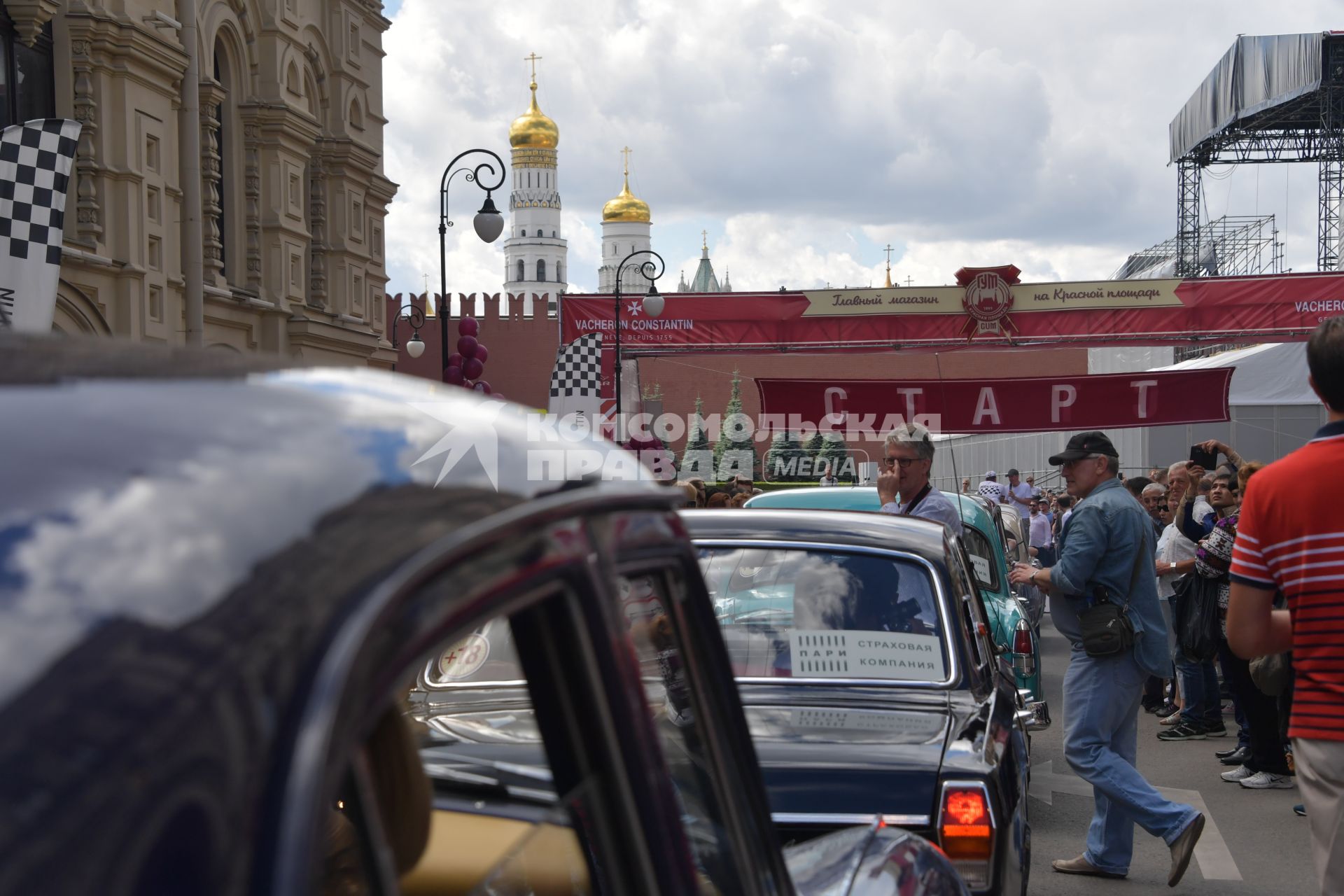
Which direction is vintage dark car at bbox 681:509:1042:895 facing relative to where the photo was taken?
away from the camera

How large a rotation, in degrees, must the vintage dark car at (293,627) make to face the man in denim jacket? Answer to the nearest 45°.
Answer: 0° — it already faces them

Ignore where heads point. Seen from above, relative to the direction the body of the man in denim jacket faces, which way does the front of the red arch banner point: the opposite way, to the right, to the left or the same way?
to the left

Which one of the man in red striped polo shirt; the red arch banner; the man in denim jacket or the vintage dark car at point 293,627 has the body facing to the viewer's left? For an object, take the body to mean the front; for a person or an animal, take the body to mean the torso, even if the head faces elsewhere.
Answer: the man in denim jacket

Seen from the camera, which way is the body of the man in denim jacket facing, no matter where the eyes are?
to the viewer's left

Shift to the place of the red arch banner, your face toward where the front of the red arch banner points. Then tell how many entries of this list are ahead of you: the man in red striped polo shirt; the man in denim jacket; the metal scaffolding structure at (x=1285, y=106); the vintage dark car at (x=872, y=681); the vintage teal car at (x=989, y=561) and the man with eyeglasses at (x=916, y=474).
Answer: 5
